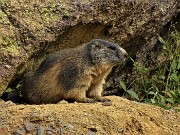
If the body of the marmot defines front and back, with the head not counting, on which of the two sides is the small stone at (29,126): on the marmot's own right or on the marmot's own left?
on the marmot's own right

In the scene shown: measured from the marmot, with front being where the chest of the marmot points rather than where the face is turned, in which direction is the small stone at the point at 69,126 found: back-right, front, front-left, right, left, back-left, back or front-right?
right

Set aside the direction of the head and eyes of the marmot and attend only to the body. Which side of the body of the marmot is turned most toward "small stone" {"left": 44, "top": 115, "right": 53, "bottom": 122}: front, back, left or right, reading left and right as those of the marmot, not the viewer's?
right

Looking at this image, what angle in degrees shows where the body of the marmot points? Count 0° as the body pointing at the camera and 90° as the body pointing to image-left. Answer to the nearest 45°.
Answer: approximately 270°

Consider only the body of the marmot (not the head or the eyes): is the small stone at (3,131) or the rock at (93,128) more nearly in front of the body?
the rock

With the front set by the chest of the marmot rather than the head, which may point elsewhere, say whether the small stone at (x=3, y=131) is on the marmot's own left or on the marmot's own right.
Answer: on the marmot's own right

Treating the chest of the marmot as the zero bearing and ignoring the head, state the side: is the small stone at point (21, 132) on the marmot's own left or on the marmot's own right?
on the marmot's own right

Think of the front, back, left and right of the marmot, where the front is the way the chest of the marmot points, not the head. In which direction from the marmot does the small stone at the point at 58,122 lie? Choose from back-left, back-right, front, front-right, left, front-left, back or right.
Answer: right
